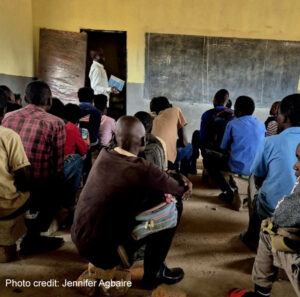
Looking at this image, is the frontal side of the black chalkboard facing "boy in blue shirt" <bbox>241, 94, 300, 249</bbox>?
yes

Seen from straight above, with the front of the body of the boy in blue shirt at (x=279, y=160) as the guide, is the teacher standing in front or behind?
in front

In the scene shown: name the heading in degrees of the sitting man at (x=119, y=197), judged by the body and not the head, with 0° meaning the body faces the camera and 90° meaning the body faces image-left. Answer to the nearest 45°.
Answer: approximately 225°

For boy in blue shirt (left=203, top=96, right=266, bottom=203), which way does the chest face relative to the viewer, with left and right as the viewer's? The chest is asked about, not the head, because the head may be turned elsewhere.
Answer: facing away from the viewer and to the left of the viewer

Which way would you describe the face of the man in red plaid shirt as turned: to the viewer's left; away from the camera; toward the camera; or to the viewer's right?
away from the camera

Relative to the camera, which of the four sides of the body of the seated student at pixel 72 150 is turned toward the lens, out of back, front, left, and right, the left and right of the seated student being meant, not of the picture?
back

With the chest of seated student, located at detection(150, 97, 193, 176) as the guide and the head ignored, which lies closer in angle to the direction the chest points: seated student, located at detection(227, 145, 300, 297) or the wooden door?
the wooden door

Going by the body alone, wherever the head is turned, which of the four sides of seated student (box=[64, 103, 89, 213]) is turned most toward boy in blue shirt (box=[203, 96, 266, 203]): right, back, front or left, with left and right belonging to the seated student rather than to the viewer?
right

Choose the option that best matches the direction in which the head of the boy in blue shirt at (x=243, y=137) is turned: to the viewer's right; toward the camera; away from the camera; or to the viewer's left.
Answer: away from the camera
